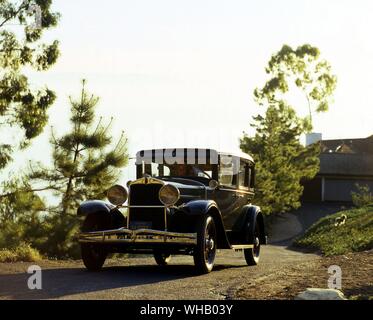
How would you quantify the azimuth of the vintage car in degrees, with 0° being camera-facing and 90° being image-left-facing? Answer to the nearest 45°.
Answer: approximately 45°

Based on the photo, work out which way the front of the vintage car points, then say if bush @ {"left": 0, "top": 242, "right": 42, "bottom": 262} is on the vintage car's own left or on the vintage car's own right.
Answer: on the vintage car's own right

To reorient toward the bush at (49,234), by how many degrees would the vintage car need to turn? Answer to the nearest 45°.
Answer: approximately 90° to its right

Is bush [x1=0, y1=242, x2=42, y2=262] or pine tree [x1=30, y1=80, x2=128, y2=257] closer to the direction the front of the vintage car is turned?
the bush
